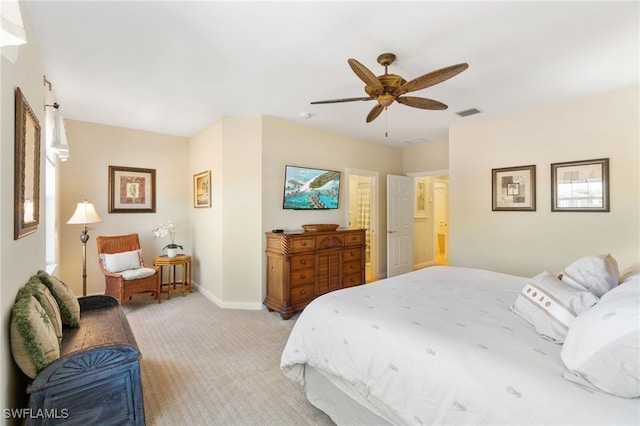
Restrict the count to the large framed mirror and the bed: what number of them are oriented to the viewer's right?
1

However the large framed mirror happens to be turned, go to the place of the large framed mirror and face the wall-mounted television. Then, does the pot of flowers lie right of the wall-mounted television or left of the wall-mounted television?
left

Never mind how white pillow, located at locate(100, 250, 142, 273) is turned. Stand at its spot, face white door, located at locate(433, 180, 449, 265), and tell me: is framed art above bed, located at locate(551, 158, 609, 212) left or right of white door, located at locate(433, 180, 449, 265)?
right

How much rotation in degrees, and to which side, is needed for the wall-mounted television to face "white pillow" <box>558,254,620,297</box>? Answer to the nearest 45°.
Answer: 0° — it already faces it

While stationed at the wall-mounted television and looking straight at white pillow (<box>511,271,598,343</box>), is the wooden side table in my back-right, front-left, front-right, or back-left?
back-right

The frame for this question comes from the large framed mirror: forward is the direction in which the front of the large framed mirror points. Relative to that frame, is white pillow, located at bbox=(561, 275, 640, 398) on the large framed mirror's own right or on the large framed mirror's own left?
on the large framed mirror's own right

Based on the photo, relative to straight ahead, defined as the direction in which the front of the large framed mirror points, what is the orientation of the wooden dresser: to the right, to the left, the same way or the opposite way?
to the right

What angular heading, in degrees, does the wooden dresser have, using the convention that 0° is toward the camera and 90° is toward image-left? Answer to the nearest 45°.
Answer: approximately 315°

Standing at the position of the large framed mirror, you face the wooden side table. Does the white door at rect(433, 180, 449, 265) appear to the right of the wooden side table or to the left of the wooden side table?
right

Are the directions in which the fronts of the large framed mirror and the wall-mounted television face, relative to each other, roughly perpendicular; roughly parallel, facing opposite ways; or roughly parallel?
roughly perpendicular

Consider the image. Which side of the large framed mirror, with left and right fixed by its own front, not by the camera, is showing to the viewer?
right

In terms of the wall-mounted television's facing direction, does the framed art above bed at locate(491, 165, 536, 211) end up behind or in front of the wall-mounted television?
in front

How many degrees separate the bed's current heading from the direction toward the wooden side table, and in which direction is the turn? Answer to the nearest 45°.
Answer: approximately 45° to its right

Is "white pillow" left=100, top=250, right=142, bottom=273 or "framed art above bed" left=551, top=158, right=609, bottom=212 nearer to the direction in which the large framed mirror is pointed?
the framed art above bed

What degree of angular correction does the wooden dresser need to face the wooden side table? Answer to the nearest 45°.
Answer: approximately 135° to its right

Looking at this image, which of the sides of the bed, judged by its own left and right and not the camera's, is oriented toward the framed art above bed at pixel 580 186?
back

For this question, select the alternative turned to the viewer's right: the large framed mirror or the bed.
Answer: the large framed mirror

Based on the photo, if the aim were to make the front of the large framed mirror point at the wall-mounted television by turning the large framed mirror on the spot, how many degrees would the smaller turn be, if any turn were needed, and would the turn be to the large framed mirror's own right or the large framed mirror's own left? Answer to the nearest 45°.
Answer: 0° — it already faces it

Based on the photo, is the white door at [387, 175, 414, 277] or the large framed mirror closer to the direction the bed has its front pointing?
the large framed mirror

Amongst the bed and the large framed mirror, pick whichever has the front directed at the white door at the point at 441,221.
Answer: the large framed mirror
